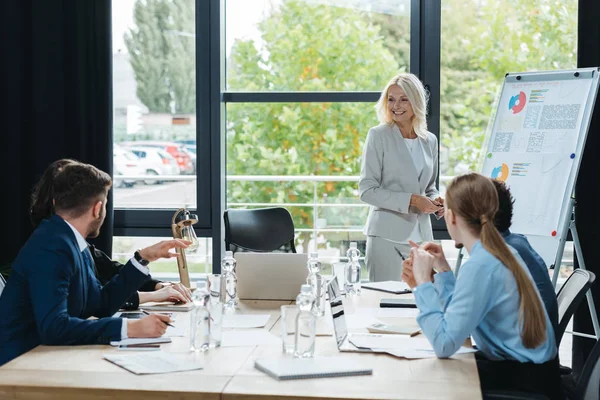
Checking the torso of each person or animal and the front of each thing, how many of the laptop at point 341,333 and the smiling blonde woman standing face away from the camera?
0

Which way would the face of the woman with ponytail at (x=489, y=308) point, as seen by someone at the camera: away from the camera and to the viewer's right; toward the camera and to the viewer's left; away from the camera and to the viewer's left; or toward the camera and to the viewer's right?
away from the camera and to the viewer's left

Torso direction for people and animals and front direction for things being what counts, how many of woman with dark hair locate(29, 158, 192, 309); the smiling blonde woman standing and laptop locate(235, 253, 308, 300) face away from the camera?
1

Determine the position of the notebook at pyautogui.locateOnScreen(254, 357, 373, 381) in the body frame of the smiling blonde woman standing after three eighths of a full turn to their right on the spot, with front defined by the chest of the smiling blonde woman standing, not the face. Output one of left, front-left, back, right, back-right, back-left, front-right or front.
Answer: left

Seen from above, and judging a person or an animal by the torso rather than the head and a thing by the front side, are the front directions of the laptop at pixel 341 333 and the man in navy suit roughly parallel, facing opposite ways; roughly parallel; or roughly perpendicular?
roughly parallel

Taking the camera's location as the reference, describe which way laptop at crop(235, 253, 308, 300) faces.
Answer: facing away from the viewer

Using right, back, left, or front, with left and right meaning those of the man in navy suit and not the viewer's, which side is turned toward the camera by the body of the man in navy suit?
right

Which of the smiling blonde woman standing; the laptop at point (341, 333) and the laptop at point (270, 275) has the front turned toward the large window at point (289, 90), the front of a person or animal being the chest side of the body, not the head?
the laptop at point (270, 275)

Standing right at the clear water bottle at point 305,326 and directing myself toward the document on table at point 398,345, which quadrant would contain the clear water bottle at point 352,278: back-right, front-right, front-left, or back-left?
front-left

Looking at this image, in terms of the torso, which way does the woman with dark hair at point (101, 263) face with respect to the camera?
to the viewer's right

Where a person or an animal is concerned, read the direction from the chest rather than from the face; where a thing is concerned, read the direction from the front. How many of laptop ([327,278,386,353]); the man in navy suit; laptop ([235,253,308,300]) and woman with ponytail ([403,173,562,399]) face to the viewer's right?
2

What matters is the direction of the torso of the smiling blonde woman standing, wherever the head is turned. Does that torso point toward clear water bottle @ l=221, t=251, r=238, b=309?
no

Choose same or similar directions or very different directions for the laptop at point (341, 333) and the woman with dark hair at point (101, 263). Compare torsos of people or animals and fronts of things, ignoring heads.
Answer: same or similar directions

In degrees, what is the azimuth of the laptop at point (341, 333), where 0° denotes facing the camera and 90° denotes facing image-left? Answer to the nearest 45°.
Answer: approximately 270°

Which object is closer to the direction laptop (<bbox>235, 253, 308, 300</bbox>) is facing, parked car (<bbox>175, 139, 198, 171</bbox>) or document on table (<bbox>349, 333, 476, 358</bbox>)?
the parked car
